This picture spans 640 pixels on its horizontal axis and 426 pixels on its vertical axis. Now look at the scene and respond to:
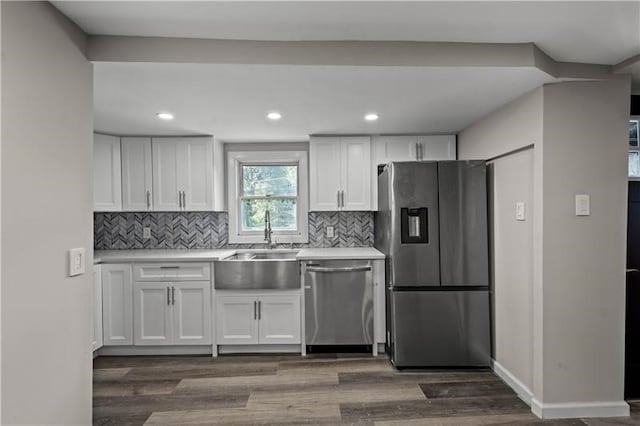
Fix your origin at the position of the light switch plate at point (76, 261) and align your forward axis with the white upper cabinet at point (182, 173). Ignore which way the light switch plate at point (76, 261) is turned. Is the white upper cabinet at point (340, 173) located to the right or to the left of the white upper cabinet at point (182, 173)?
right

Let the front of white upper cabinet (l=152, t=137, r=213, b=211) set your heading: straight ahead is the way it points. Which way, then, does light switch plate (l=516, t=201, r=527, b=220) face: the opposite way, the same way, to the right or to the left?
to the right

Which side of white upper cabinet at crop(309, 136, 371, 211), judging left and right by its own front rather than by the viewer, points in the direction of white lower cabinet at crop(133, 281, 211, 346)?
right

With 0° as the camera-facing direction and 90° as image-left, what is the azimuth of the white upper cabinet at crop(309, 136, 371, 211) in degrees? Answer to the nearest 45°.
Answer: approximately 0°

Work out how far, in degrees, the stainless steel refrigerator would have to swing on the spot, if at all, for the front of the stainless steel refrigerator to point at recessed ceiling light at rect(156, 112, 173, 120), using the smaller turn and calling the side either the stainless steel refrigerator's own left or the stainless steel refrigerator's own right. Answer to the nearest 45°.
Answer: approximately 90° to the stainless steel refrigerator's own right

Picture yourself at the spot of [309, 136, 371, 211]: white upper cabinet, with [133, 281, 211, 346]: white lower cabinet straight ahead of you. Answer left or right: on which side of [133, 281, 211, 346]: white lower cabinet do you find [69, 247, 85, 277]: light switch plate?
left

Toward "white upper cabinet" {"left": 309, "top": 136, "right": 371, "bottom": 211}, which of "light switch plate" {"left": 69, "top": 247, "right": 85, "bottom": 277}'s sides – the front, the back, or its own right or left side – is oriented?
left

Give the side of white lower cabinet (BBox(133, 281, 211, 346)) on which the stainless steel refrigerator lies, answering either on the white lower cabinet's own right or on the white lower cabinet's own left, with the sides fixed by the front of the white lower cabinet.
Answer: on the white lower cabinet's own left

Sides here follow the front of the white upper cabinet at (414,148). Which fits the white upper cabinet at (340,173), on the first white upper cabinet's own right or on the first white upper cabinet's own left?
on the first white upper cabinet's own right
